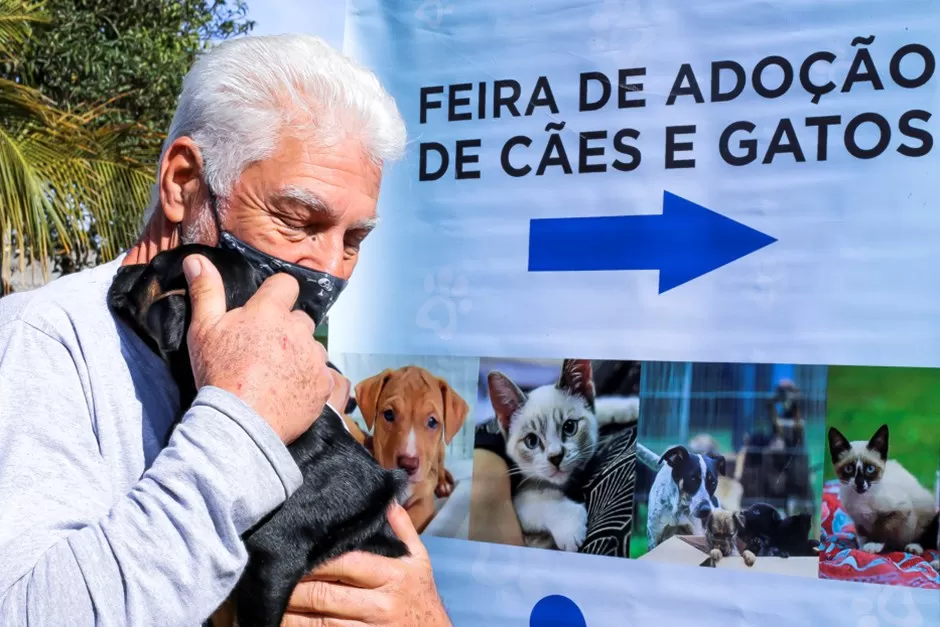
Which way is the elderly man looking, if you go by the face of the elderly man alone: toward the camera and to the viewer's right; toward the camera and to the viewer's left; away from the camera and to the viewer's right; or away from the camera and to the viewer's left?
toward the camera and to the viewer's right

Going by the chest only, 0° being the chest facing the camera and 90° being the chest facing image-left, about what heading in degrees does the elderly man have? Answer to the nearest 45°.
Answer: approximately 315°
